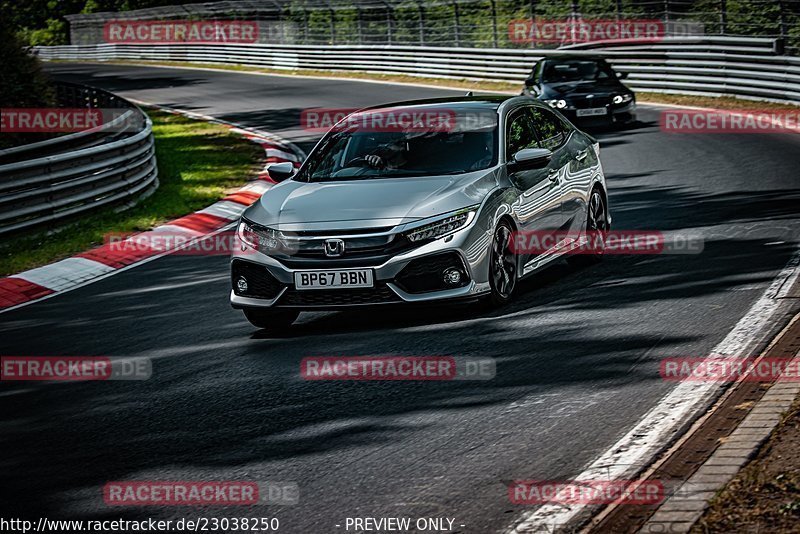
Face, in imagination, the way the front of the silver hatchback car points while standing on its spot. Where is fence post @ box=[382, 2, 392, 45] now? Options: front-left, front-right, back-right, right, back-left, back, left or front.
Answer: back-right

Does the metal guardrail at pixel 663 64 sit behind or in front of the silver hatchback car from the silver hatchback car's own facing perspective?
behind

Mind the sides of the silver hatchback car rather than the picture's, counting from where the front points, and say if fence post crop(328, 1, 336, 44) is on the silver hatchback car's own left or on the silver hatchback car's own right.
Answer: on the silver hatchback car's own right

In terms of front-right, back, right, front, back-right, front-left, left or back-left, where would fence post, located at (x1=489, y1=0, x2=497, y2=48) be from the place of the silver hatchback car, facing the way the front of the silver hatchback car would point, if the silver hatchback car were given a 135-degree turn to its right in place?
front

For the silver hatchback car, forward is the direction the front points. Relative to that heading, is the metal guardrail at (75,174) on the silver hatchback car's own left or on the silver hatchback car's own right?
on the silver hatchback car's own right

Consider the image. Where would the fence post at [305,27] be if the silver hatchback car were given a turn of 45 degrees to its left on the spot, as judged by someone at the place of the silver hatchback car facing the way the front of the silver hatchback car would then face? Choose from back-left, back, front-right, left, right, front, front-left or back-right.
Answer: back

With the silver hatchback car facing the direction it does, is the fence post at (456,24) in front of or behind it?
behind

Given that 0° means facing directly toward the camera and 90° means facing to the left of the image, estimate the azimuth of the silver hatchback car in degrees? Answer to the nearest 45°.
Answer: approximately 45°

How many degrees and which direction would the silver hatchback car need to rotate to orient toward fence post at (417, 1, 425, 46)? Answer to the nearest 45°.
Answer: approximately 135° to its right
